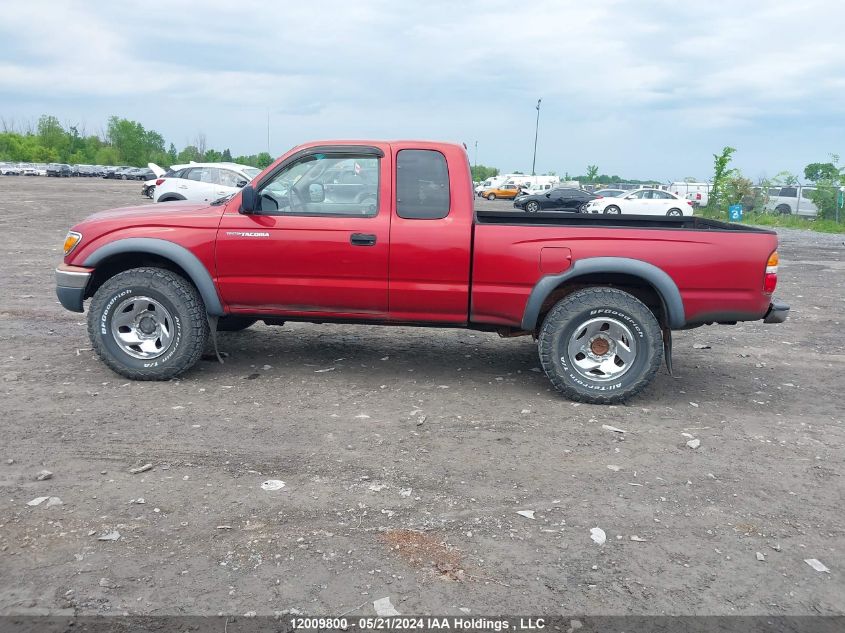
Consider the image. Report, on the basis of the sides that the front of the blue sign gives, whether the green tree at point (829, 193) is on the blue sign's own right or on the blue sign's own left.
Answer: on the blue sign's own left

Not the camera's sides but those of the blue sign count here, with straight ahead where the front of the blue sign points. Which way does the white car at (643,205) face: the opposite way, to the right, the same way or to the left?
to the right

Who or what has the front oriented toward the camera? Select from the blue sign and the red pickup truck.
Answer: the blue sign

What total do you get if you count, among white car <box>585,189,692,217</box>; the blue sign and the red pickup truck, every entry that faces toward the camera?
1

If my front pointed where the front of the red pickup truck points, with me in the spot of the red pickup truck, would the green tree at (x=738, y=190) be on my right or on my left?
on my right

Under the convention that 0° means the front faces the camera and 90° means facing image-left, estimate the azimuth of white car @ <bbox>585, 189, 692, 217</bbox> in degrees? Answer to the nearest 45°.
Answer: approximately 90°

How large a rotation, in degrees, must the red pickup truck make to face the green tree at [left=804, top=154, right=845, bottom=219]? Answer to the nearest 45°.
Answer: approximately 135° to its right

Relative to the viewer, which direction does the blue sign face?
toward the camera

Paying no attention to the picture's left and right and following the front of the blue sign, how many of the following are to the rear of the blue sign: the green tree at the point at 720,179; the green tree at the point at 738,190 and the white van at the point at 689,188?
3

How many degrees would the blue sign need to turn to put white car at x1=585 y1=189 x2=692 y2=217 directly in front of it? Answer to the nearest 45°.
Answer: approximately 45° to its right

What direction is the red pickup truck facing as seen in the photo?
to the viewer's left

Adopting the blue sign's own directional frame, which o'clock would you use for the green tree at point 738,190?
The green tree is roughly at 6 o'clock from the blue sign.

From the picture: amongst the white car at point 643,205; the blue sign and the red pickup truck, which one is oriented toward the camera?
the blue sign
